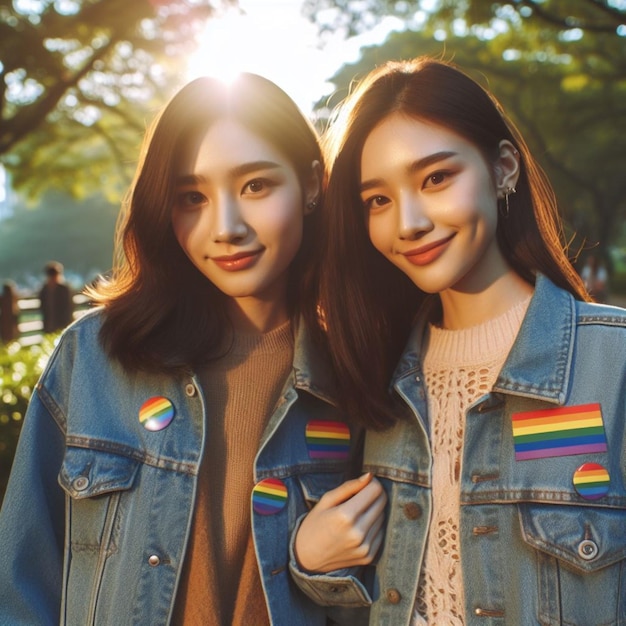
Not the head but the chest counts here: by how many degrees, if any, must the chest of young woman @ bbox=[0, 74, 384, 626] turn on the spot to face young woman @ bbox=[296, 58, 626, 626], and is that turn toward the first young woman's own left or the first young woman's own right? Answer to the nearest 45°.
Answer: approximately 90° to the first young woman's own left

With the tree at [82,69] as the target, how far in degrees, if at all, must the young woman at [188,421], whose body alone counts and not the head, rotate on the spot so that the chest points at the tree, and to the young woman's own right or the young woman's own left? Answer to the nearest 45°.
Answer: approximately 180°

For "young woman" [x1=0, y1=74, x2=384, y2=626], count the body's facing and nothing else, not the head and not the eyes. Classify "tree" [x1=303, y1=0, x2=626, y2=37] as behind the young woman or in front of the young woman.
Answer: behind

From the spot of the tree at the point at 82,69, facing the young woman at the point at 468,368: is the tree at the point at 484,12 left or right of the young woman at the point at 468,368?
left

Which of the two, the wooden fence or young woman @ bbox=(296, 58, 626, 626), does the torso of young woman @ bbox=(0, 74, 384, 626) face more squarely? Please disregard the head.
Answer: the young woman

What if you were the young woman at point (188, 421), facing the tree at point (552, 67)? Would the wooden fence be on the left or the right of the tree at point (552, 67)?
left

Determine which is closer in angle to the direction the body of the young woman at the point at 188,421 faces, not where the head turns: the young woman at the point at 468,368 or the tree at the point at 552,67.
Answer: the young woman

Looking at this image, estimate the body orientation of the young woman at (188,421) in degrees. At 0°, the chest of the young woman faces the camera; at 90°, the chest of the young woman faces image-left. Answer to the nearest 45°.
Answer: approximately 0°

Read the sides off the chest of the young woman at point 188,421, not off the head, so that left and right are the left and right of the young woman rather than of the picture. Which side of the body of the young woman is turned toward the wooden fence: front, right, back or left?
back

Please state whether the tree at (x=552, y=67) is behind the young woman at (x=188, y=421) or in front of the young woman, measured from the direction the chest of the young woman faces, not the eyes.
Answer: behind
